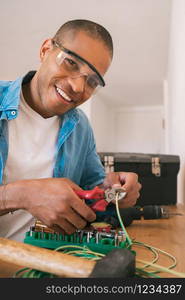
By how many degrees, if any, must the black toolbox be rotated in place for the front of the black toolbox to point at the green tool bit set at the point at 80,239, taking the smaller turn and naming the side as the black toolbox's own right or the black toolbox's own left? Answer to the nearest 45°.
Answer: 0° — it already faces it

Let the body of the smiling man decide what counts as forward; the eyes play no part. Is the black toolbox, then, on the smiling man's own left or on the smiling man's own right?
on the smiling man's own left

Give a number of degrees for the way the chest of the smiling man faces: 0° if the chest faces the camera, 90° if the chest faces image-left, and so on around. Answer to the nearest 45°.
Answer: approximately 315°

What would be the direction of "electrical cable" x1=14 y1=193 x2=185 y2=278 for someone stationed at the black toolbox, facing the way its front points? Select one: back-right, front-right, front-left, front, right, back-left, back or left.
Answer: front

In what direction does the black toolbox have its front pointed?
toward the camera

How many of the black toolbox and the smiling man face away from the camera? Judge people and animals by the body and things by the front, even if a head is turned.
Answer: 0
